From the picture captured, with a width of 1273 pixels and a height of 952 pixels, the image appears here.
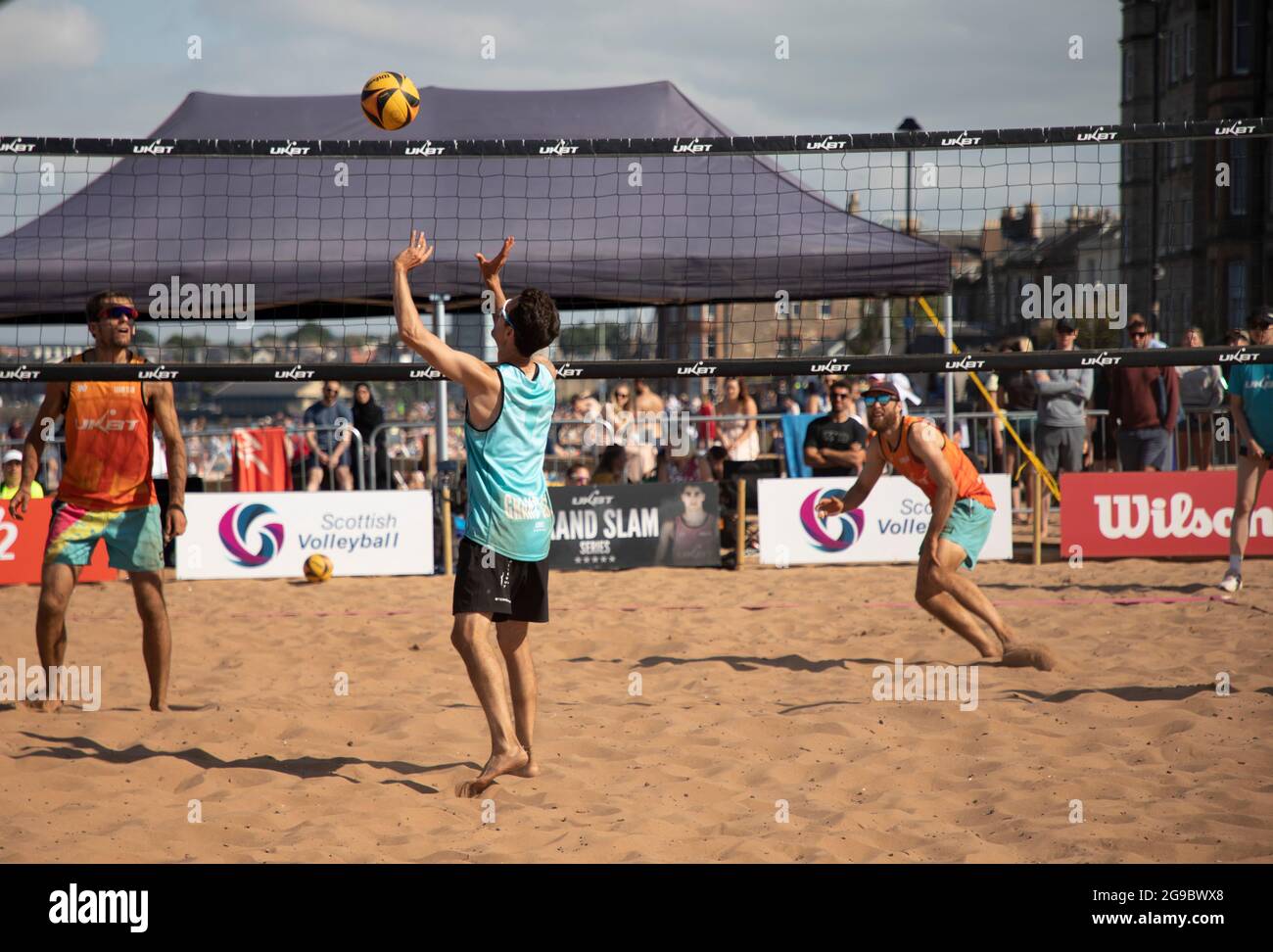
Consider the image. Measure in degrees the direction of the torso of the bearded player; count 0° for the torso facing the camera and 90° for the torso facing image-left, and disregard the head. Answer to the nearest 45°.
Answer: approximately 45°

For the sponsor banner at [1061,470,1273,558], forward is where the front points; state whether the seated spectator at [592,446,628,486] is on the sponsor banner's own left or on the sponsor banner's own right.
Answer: on the sponsor banner's own right

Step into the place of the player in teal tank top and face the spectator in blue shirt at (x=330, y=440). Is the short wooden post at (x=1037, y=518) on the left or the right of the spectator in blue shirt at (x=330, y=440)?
right

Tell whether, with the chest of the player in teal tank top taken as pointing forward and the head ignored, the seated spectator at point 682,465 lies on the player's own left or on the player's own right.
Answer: on the player's own right

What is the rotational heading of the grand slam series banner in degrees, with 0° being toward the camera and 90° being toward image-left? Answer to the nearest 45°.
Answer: approximately 0°

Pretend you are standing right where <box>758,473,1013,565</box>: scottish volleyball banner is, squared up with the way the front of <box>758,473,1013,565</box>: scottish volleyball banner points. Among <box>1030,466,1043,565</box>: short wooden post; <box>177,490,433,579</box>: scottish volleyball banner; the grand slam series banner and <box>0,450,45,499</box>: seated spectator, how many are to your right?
3

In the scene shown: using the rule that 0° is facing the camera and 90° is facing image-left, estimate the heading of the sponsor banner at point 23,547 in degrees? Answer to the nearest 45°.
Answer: approximately 0°

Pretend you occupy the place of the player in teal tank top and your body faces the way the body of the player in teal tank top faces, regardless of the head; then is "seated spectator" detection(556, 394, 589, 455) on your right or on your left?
on your right

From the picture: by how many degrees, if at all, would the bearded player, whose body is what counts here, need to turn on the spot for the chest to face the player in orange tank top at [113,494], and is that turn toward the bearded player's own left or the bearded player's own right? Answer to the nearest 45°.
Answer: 0° — they already face them

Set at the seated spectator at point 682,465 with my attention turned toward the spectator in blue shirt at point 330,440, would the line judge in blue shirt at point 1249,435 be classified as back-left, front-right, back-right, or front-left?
back-left

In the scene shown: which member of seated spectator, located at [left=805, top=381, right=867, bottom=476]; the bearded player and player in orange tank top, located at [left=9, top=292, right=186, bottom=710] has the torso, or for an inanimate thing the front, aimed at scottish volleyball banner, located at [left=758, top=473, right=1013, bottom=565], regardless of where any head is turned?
the seated spectator
